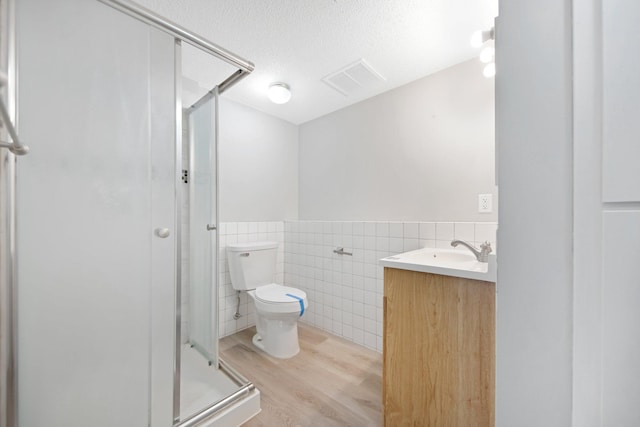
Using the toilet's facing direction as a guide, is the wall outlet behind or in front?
in front

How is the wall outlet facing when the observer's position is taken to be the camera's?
facing the viewer

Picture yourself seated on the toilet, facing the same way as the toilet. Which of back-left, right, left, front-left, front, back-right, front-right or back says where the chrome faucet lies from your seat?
front

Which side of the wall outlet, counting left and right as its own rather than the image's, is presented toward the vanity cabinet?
front

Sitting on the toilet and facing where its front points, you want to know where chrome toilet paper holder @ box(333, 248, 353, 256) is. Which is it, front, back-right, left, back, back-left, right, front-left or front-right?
front-left

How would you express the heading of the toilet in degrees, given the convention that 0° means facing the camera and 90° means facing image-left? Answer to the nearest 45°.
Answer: approximately 315°

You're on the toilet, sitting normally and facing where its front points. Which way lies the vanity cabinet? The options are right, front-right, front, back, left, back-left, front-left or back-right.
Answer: front
